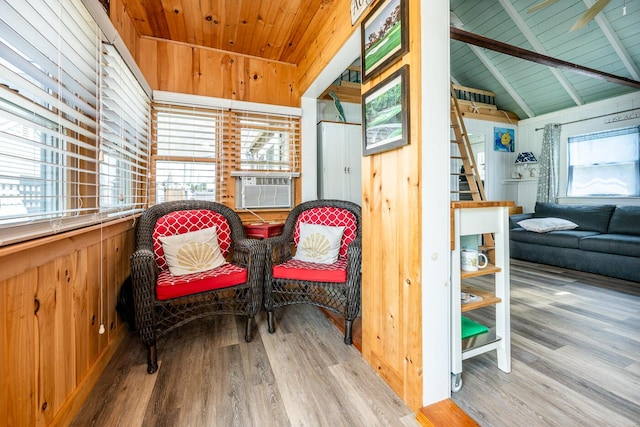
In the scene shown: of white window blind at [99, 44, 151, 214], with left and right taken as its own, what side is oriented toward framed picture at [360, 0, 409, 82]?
front

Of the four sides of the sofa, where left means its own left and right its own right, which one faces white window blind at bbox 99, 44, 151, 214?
front

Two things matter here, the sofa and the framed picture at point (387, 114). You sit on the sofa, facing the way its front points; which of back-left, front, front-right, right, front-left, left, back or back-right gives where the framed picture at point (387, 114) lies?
front-left

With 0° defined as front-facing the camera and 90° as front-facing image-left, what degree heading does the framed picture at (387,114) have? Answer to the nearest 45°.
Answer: approximately 45°

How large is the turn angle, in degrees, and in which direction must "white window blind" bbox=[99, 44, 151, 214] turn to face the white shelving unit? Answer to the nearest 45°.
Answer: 0° — it already faces it

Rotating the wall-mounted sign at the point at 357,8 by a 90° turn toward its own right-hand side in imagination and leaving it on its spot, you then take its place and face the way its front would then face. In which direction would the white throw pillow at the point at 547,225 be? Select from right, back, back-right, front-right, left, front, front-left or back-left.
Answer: right

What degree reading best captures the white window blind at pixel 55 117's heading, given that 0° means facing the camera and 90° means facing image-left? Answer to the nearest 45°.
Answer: approximately 315°

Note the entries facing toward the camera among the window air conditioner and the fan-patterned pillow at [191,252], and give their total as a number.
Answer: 2

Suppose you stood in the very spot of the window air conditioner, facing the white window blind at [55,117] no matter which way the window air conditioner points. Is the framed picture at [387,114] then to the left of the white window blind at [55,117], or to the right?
left

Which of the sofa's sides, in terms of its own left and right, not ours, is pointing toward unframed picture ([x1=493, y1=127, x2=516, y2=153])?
right

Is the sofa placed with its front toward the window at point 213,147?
yes
